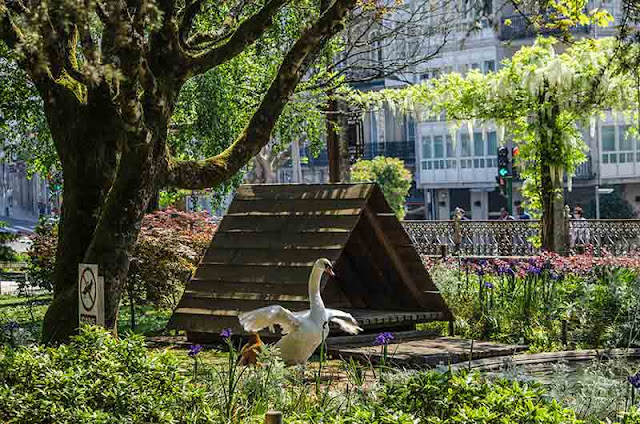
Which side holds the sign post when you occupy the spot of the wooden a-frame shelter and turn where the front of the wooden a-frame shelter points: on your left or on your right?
on your right

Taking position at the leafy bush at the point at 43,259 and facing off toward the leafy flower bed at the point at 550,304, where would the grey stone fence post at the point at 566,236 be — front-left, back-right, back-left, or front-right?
front-left

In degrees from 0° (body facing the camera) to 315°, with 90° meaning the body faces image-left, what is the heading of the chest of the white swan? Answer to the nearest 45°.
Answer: approximately 315°

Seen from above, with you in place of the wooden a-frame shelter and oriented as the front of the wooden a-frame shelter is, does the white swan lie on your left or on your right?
on your right

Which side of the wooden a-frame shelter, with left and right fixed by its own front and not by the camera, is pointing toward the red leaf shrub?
back

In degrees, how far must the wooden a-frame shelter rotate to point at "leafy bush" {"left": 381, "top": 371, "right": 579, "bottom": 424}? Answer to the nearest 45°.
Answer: approximately 45° to its right

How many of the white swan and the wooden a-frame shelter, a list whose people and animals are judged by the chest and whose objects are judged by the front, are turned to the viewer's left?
0

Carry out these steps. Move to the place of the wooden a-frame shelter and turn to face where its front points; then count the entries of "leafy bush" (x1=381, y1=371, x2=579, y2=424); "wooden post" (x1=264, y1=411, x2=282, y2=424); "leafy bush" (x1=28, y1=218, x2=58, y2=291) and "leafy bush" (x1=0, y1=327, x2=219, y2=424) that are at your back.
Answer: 1

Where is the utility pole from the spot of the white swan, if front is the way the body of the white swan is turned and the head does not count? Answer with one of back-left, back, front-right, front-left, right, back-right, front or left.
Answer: back-left

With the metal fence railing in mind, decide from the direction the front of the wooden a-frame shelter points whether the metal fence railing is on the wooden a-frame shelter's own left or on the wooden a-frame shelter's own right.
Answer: on the wooden a-frame shelter's own left
